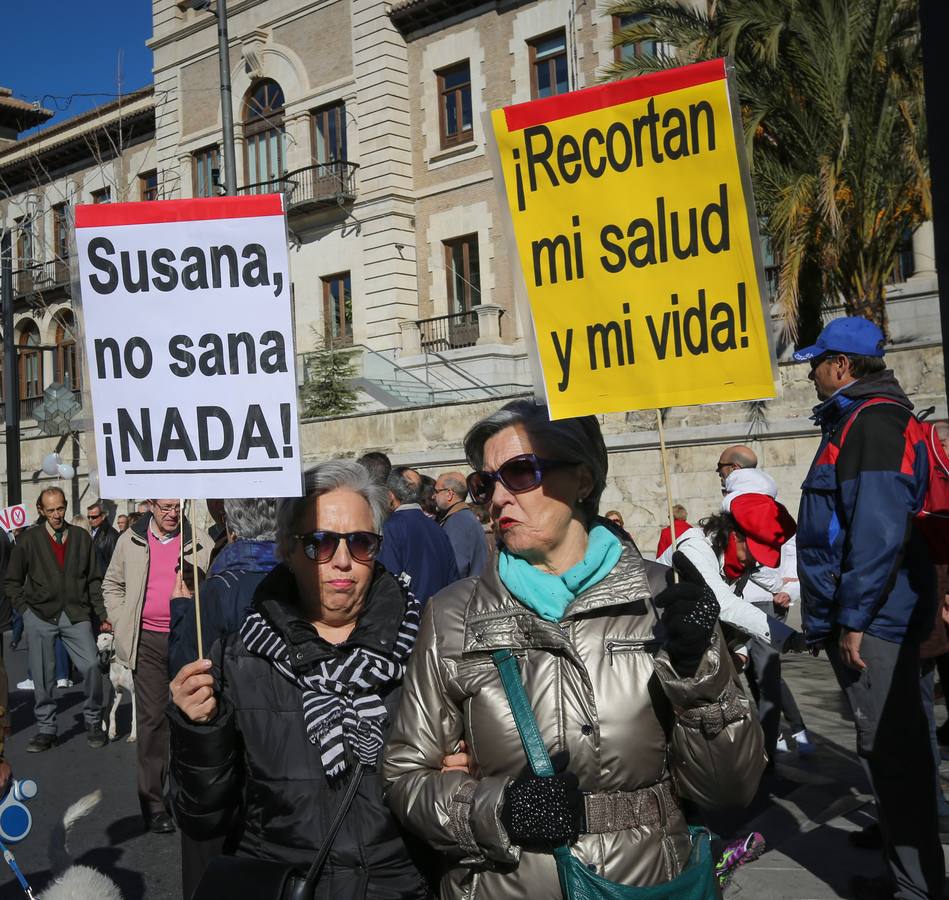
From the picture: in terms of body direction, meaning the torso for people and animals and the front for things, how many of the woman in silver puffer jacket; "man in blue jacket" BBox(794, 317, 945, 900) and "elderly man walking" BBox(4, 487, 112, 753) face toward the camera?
2

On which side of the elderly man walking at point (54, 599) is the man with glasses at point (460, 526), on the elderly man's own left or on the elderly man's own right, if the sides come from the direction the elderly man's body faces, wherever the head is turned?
on the elderly man's own left

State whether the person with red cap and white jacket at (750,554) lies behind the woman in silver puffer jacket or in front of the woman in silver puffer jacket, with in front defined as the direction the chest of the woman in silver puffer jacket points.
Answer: behind

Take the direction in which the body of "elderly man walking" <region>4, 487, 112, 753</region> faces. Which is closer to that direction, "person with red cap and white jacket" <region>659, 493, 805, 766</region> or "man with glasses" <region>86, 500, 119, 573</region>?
the person with red cap and white jacket

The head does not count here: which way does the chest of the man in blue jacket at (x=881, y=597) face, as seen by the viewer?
to the viewer's left

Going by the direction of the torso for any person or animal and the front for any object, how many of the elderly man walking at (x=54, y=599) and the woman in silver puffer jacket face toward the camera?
2

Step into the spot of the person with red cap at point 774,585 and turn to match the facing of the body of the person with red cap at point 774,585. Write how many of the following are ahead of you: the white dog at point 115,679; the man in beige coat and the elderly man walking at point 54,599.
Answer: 0

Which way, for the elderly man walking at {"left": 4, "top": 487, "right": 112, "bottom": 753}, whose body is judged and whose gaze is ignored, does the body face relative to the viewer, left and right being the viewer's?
facing the viewer

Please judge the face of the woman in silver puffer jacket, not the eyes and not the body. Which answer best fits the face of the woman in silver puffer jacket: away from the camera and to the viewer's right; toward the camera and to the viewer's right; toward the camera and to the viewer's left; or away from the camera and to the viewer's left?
toward the camera and to the viewer's left

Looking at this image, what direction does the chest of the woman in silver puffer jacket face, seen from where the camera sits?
toward the camera

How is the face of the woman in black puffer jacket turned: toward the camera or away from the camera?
toward the camera

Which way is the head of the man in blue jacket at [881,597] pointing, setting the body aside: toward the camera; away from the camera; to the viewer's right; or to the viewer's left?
to the viewer's left

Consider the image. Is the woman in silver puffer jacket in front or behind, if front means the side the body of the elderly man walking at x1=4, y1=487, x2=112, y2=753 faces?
in front
